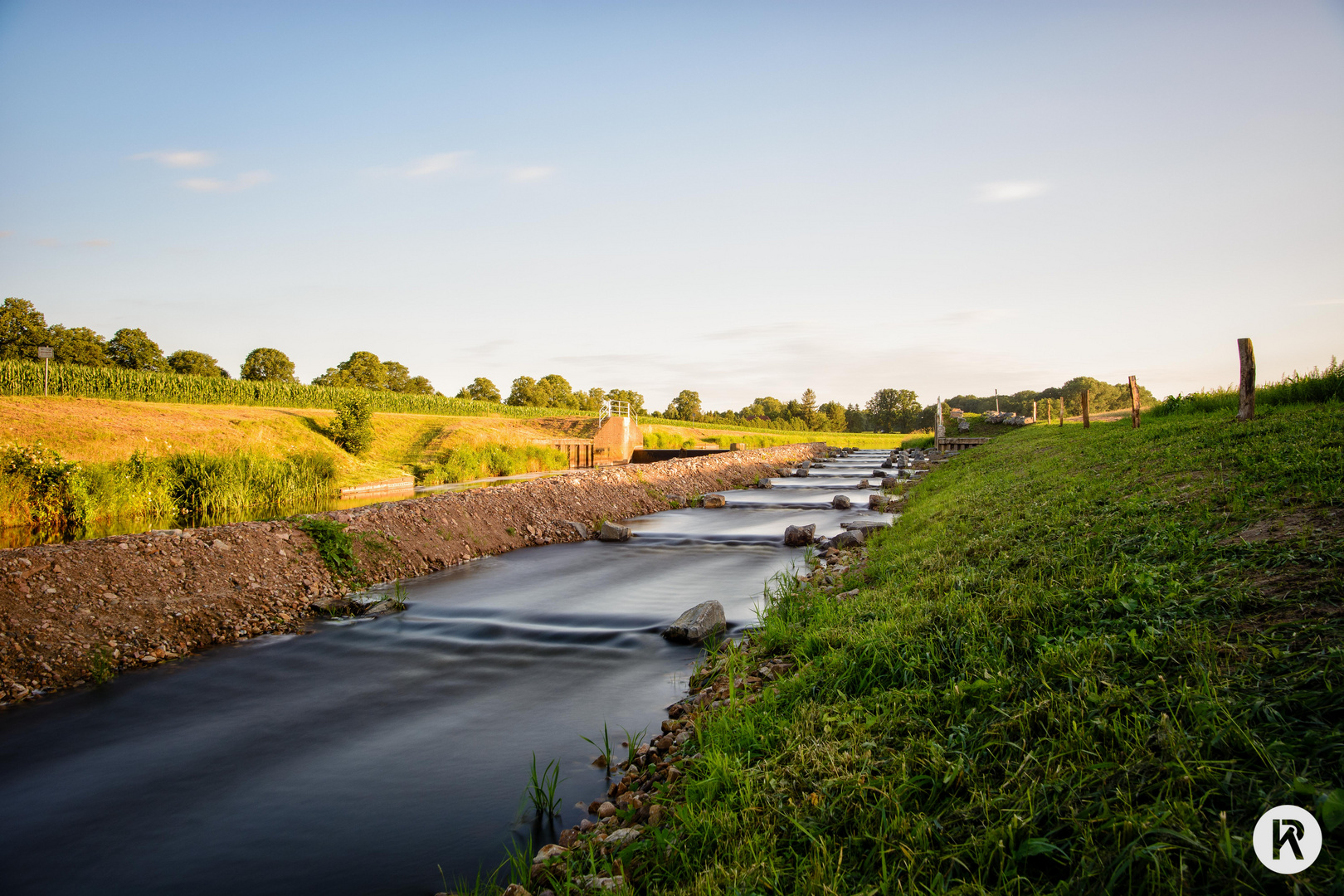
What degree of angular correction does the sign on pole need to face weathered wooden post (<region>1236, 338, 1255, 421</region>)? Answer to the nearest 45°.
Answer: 0° — it already faces it

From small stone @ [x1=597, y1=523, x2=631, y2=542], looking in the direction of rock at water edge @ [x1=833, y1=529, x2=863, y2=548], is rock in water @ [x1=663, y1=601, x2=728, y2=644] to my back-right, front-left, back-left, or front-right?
front-right

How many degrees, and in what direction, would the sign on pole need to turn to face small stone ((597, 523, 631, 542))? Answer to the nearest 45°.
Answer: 0° — it already faces it

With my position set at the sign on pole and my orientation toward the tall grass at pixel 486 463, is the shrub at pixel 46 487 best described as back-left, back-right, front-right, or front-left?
front-right

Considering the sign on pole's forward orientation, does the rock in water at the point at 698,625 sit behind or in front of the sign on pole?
in front

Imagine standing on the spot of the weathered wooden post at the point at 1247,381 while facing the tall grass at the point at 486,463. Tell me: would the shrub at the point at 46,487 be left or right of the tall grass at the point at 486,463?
left

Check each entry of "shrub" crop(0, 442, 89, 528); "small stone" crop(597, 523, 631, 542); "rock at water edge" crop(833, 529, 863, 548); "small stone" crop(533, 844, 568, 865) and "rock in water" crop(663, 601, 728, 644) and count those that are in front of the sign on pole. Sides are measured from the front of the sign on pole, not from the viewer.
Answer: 5

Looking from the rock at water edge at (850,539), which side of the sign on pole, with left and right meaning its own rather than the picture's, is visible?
front

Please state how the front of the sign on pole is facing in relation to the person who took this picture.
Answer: facing the viewer

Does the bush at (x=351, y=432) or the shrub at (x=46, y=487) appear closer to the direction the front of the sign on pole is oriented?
the shrub

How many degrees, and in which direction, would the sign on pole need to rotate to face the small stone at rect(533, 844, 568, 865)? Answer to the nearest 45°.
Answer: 0° — it already faces it

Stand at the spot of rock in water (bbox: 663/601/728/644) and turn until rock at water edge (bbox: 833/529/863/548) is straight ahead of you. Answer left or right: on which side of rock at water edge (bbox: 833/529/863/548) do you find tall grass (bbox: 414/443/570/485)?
left

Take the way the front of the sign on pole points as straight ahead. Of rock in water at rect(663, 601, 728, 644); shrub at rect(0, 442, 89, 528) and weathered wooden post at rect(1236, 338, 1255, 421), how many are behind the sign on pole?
0

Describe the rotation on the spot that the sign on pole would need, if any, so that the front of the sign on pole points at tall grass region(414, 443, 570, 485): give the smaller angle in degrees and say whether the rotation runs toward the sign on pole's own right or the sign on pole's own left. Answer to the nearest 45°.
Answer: approximately 45° to the sign on pole's own left
